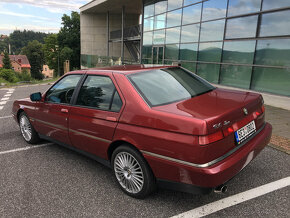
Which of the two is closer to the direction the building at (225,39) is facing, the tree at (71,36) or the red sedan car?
the red sedan car

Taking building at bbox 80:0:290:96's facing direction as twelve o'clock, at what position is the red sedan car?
The red sedan car is roughly at 11 o'clock from the building.

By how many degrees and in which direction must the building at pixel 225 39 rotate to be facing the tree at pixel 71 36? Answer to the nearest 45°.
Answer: approximately 90° to its right

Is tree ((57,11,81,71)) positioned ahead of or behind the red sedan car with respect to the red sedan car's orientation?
ahead

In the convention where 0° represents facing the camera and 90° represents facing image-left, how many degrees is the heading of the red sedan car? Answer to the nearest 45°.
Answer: approximately 135°

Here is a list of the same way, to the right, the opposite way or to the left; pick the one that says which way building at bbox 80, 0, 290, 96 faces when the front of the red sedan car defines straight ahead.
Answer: to the left

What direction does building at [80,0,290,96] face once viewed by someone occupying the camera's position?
facing the viewer and to the left of the viewer

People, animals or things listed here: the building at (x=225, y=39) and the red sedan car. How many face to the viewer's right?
0
